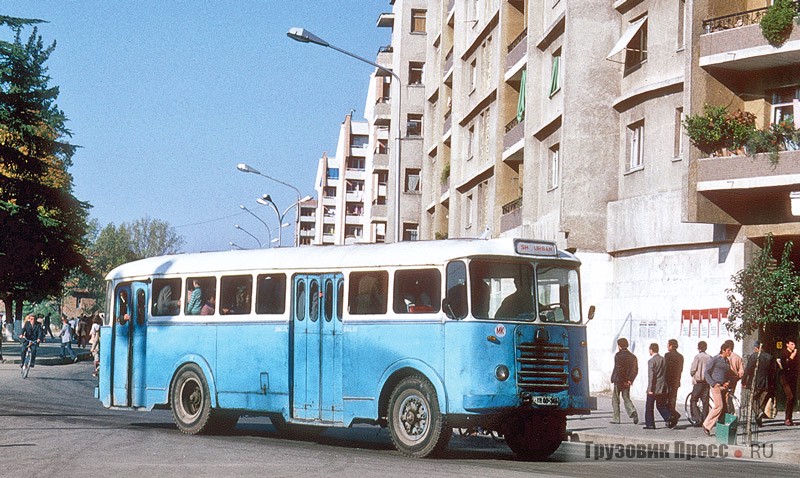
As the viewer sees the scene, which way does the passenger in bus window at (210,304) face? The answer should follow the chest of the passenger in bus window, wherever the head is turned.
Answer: to the viewer's right

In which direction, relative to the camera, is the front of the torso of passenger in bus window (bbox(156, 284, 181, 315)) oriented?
to the viewer's right

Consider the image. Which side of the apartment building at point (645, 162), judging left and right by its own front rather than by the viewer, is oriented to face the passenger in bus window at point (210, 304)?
front

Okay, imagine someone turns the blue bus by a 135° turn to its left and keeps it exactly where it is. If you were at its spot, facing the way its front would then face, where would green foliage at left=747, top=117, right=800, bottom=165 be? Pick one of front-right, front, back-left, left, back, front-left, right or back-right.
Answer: front-right

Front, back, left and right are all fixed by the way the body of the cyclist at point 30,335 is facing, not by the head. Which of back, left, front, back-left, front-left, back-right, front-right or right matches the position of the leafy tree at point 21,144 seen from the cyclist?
back

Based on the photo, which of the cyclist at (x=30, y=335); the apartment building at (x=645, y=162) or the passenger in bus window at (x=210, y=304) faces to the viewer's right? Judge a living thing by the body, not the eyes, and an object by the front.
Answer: the passenger in bus window

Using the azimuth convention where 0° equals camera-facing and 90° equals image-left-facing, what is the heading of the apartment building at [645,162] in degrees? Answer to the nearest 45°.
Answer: approximately 45°

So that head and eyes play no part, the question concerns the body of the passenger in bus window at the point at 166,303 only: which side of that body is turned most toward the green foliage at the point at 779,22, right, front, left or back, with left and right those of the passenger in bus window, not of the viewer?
front

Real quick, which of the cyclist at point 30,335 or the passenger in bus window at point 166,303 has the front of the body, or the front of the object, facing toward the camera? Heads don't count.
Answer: the cyclist

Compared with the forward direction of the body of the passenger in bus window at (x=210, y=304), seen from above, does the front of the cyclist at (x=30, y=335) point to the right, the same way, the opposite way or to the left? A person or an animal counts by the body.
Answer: to the right

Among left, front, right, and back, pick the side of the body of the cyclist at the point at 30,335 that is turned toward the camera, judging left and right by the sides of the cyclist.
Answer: front

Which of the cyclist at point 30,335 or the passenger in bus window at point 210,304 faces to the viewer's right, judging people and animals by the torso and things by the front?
the passenger in bus window
